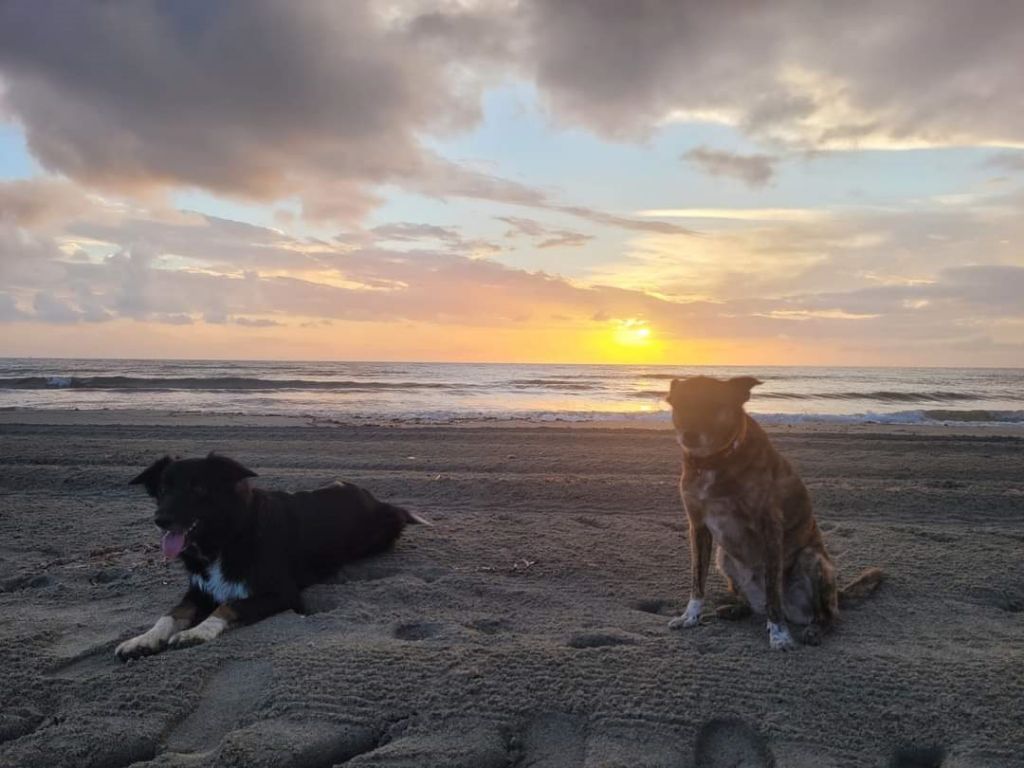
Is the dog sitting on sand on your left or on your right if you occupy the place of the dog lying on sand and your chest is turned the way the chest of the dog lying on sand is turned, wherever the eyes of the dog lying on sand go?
on your left

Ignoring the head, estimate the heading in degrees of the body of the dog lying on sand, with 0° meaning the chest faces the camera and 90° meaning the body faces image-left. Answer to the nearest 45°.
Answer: approximately 45°

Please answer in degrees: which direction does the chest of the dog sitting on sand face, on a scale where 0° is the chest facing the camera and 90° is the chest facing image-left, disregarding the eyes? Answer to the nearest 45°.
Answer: approximately 45°

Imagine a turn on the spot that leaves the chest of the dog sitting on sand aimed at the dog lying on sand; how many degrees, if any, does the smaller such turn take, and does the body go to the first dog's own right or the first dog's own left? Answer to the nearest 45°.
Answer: approximately 45° to the first dog's own right
